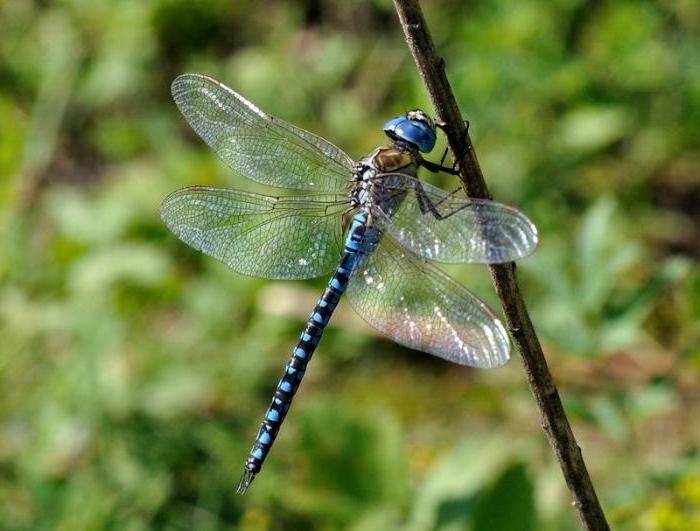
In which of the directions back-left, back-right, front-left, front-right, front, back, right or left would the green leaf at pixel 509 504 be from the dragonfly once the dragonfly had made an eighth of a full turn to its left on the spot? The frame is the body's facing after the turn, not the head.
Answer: front-right

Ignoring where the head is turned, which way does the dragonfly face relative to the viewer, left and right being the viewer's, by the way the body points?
facing away from the viewer and to the right of the viewer
